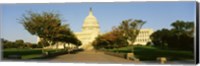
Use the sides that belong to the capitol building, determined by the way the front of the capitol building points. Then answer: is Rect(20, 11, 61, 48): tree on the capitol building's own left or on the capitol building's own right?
on the capitol building's own right

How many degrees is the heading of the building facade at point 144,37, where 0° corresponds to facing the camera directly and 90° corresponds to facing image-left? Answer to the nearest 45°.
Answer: approximately 0°
